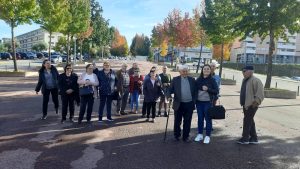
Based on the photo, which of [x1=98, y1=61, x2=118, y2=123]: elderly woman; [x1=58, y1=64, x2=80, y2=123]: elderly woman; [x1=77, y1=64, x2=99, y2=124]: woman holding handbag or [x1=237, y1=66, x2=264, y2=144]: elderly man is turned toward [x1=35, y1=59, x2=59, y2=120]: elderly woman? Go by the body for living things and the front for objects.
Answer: the elderly man

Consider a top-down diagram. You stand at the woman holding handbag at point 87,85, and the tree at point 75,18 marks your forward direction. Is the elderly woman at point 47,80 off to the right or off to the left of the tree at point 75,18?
left

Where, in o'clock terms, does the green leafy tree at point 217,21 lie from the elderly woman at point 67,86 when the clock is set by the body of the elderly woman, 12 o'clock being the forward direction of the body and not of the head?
The green leafy tree is roughly at 7 o'clock from the elderly woman.

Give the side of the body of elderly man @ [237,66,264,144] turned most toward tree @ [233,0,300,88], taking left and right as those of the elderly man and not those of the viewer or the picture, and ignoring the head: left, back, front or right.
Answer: right

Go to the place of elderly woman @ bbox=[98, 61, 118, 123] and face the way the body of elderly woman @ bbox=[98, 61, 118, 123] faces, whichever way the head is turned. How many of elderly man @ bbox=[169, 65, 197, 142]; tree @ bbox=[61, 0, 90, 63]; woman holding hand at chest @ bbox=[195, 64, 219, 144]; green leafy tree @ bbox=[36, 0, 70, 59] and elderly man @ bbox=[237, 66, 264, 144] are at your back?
2

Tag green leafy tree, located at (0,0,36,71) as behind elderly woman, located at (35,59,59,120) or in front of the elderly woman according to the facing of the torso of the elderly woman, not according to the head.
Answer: behind

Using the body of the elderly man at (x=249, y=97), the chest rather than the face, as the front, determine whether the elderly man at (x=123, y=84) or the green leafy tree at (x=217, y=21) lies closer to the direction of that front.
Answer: the elderly man

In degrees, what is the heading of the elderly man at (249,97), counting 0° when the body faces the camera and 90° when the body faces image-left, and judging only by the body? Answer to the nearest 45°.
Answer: approximately 90°

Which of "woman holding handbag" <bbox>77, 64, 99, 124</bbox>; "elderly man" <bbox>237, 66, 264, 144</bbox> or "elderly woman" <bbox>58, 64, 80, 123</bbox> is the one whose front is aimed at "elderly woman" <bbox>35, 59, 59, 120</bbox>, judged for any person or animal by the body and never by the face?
the elderly man
